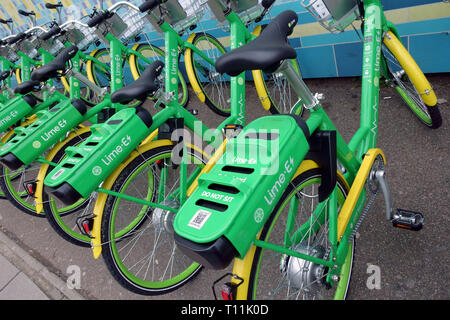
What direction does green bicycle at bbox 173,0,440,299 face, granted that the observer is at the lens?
facing away from the viewer and to the right of the viewer
